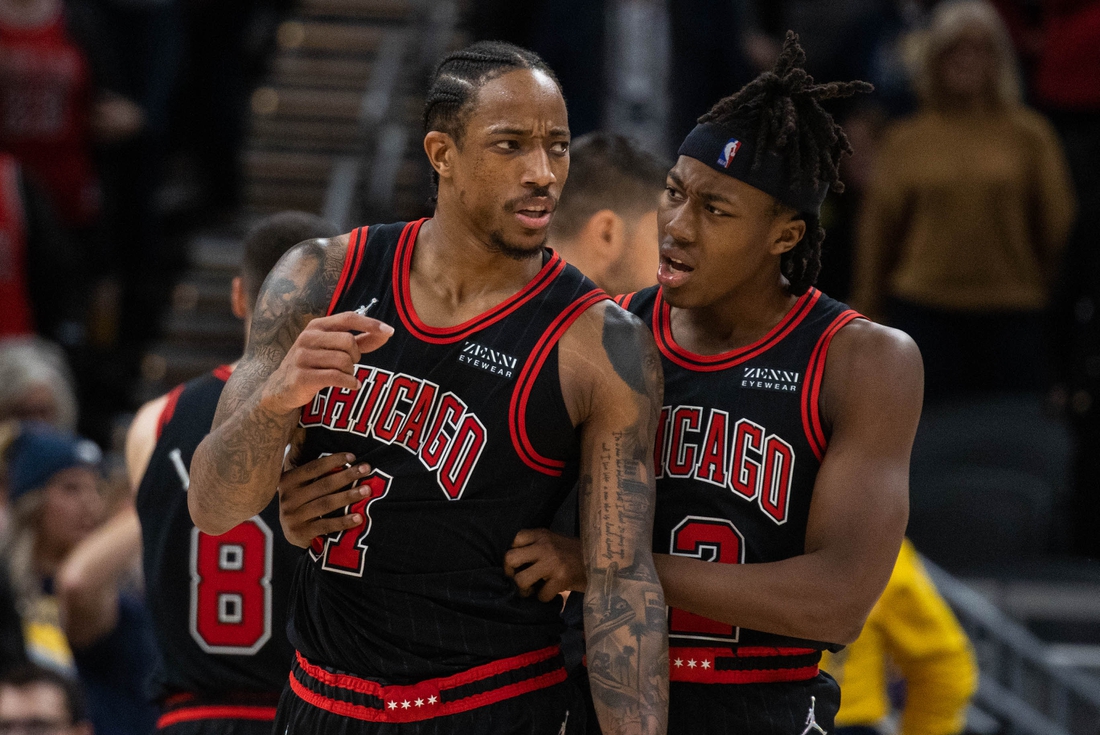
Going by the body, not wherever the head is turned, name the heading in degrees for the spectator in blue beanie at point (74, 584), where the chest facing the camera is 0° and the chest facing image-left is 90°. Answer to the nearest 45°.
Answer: approximately 315°

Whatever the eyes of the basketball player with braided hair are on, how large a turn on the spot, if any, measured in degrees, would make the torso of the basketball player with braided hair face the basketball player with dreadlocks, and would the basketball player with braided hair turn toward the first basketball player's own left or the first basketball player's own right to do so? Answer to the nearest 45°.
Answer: approximately 135° to the first basketball player's own left

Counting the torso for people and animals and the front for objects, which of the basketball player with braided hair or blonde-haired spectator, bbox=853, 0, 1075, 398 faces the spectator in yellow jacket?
the blonde-haired spectator

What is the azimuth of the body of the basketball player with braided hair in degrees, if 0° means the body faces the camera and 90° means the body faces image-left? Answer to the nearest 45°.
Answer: approximately 45°

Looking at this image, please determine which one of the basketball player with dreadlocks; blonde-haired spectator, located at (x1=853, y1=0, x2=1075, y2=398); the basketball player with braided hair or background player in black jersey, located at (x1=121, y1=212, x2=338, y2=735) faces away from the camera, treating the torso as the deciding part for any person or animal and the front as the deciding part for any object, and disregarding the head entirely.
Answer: the background player in black jersey

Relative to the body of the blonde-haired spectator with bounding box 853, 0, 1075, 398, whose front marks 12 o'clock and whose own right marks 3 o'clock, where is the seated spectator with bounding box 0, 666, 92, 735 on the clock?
The seated spectator is roughly at 1 o'clock from the blonde-haired spectator.

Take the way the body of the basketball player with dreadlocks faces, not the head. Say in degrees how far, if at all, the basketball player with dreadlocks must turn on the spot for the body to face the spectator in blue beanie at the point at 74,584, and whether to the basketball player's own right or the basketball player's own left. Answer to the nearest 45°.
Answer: approximately 90° to the basketball player's own right

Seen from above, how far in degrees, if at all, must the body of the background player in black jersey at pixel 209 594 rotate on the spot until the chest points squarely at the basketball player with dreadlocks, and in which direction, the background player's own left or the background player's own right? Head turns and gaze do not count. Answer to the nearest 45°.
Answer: approximately 135° to the background player's own right

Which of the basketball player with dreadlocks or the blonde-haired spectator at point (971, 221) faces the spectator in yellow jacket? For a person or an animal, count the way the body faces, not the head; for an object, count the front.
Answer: the blonde-haired spectator

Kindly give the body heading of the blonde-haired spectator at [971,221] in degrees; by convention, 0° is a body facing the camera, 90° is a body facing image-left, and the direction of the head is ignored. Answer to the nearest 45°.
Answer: approximately 0°

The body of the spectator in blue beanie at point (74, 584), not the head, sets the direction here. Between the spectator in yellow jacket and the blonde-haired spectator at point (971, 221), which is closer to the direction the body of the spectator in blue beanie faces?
the spectator in yellow jacket

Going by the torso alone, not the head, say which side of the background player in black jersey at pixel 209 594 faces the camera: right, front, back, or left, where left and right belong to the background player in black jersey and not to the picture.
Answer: back

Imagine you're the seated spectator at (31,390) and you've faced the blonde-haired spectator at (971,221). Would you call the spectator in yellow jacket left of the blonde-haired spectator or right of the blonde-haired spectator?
right

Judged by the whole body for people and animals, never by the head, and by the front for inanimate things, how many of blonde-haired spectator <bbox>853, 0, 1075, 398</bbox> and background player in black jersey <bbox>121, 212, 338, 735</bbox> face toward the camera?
1
